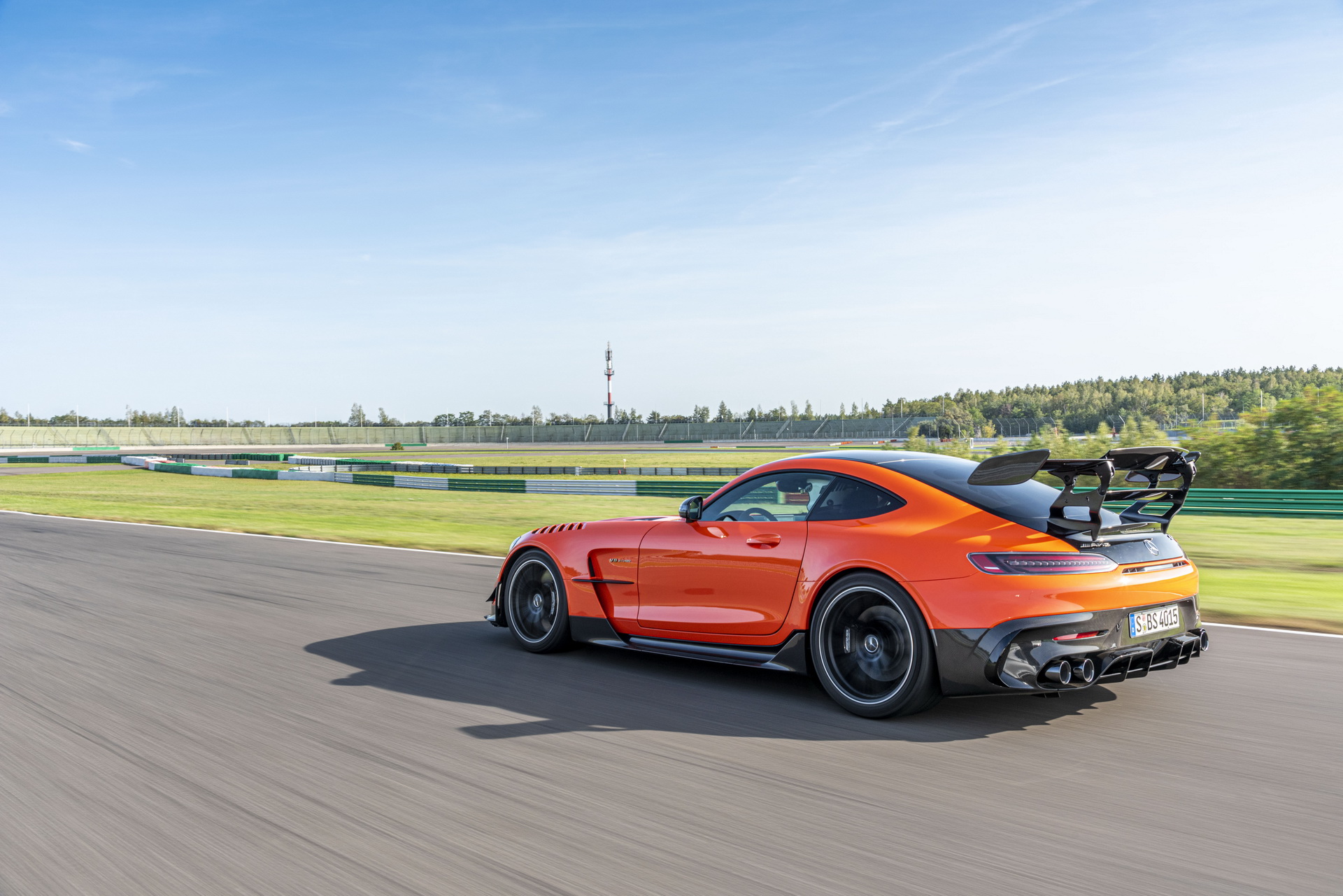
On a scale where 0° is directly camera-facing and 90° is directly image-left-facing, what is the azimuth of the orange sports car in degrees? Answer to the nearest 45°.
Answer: approximately 135°

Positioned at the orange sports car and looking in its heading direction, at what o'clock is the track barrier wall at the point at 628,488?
The track barrier wall is roughly at 1 o'clock from the orange sports car.
